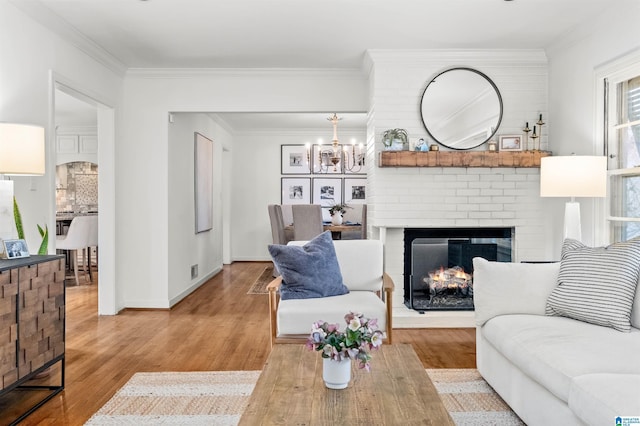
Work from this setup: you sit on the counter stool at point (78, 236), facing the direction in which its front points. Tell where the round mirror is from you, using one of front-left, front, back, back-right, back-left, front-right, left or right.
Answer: back

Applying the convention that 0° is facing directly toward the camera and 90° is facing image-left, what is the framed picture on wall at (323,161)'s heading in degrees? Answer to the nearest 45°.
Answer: approximately 0°

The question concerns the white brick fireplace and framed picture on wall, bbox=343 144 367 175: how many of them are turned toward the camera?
2

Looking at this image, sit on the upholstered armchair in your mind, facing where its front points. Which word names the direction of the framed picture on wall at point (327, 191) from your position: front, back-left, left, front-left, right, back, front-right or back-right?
back

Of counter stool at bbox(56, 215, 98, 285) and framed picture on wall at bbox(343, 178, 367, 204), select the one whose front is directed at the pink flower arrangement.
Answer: the framed picture on wall

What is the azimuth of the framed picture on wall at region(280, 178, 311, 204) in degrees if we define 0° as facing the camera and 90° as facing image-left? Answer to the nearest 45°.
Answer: approximately 0°

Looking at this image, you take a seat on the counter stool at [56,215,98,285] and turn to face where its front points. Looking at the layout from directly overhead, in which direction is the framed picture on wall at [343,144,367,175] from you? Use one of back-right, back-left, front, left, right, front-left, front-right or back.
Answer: back-right

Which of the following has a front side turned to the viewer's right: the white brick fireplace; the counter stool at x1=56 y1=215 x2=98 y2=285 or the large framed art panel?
the large framed art panel

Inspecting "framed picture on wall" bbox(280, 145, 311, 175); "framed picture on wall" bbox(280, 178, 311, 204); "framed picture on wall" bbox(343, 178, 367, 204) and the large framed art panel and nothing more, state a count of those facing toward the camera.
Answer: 3

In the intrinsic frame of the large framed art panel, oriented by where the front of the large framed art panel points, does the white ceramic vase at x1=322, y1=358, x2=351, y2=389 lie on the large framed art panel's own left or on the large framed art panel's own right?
on the large framed art panel's own right

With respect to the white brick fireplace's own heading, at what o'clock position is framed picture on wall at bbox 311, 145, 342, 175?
The framed picture on wall is roughly at 5 o'clock from the white brick fireplace.

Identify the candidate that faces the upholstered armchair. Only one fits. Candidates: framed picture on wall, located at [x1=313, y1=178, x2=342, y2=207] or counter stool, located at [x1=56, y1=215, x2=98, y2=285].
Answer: the framed picture on wall

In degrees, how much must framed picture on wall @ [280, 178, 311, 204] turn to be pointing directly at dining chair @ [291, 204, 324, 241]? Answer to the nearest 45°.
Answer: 0° — it already faces it

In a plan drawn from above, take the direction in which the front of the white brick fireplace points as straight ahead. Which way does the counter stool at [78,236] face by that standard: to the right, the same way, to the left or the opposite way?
to the right
